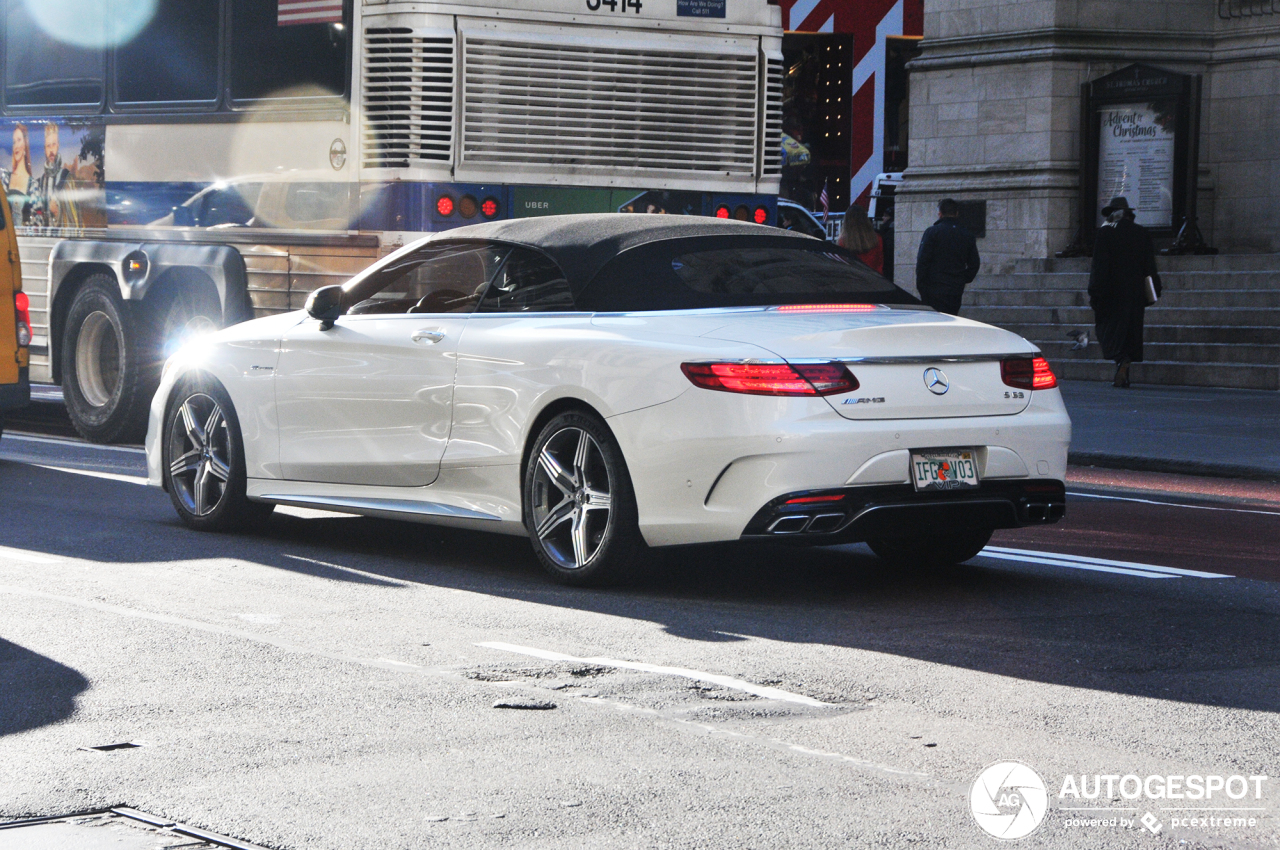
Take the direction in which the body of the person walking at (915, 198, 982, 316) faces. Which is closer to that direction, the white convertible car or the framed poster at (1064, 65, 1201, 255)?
the framed poster

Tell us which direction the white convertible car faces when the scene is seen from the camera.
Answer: facing away from the viewer and to the left of the viewer

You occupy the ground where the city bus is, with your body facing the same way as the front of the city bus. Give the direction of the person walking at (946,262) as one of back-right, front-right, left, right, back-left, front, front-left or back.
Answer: right

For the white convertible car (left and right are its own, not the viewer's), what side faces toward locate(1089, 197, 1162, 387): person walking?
right

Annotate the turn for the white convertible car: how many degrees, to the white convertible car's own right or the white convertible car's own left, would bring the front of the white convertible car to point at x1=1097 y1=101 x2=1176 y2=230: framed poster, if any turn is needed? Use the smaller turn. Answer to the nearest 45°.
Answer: approximately 45° to the white convertible car's own right

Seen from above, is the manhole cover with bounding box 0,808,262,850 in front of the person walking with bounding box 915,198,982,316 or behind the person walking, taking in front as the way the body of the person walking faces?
behind

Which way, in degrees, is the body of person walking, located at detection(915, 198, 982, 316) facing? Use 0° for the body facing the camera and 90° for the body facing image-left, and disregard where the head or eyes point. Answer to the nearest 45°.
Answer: approximately 180°

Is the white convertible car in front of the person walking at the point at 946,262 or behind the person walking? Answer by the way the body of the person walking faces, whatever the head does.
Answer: behind

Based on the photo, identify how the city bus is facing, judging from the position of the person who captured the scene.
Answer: facing away from the viewer and to the left of the viewer

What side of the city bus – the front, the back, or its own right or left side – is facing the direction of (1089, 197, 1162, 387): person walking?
right

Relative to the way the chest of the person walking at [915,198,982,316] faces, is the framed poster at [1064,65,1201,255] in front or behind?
in front
